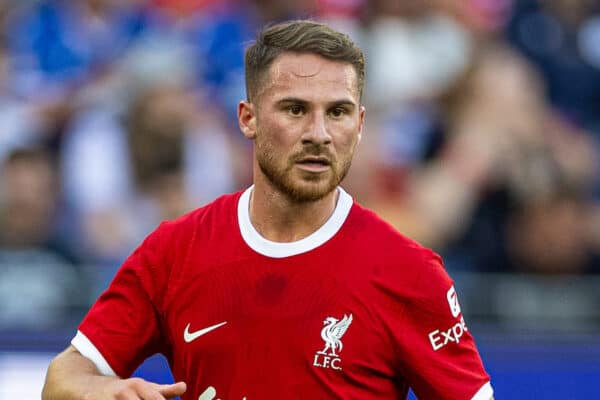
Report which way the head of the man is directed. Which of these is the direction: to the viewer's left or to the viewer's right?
to the viewer's right

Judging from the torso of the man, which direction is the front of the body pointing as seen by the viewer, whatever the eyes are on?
toward the camera
